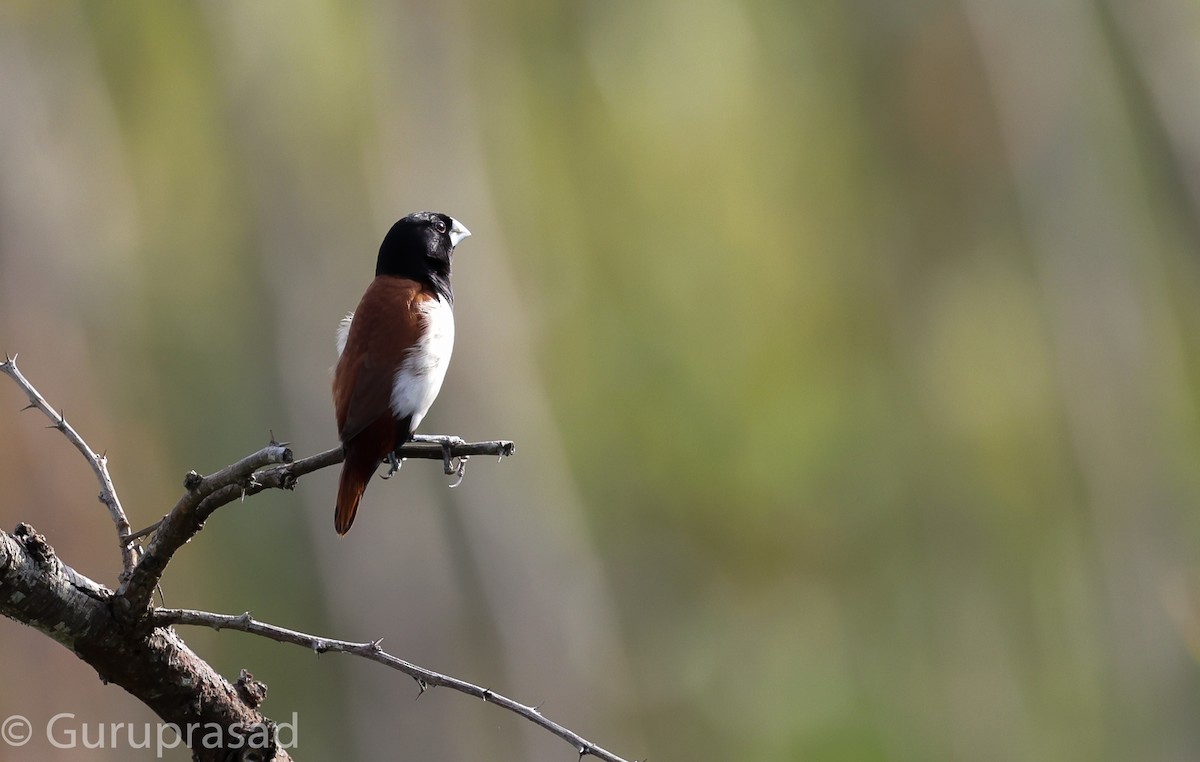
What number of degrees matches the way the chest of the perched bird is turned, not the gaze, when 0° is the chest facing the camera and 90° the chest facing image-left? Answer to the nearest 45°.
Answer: approximately 225°

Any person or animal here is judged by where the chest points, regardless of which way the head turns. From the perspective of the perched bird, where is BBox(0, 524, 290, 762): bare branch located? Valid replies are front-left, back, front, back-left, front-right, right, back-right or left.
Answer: back
